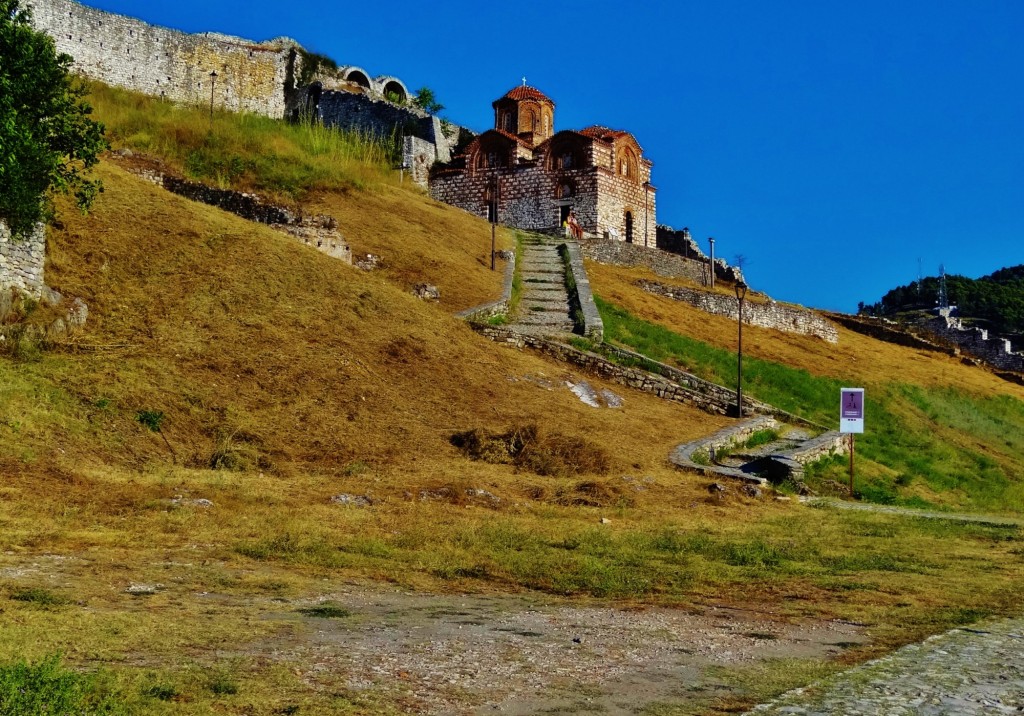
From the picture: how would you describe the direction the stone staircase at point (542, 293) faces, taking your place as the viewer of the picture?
facing the viewer

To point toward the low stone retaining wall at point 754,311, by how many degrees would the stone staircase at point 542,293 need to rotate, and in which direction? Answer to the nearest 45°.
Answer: approximately 135° to its left

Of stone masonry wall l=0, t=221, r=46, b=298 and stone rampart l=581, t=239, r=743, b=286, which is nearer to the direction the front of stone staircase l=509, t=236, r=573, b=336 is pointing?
the stone masonry wall

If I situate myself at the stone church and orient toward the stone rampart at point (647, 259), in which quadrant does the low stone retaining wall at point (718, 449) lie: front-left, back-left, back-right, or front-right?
front-right

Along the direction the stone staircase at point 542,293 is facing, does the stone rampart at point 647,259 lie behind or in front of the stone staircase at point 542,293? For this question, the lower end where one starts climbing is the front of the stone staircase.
behind

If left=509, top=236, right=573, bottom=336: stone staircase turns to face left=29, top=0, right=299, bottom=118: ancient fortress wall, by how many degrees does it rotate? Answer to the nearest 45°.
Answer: approximately 135° to its right

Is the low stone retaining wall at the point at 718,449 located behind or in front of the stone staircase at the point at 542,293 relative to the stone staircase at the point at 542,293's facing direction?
in front

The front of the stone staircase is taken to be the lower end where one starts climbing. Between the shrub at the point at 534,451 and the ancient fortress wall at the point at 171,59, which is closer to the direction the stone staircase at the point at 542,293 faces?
the shrub

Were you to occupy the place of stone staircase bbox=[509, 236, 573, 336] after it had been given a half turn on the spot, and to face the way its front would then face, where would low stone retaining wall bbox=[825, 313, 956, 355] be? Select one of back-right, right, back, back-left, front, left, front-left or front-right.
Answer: front-right

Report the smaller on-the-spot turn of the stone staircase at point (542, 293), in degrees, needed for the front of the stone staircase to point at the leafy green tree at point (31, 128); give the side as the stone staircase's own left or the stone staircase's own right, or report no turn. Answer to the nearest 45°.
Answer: approximately 45° to the stone staircase's own right

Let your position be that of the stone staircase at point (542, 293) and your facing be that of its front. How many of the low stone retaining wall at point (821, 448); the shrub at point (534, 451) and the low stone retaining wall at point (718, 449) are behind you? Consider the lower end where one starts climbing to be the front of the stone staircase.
0

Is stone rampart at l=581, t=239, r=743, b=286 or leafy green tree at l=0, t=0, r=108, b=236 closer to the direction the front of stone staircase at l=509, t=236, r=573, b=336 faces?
the leafy green tree

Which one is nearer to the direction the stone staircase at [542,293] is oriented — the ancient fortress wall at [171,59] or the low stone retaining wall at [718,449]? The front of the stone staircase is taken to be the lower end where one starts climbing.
the low stone retaining wall

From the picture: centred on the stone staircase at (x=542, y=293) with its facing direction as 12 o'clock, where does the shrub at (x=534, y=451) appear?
The shrub is roughly at 12 o'clock from the stone staircase.
